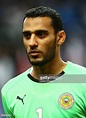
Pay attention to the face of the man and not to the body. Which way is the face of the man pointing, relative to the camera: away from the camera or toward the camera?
toward the camera

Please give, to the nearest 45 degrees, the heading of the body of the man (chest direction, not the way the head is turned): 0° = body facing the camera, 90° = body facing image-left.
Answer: approximately 45°
